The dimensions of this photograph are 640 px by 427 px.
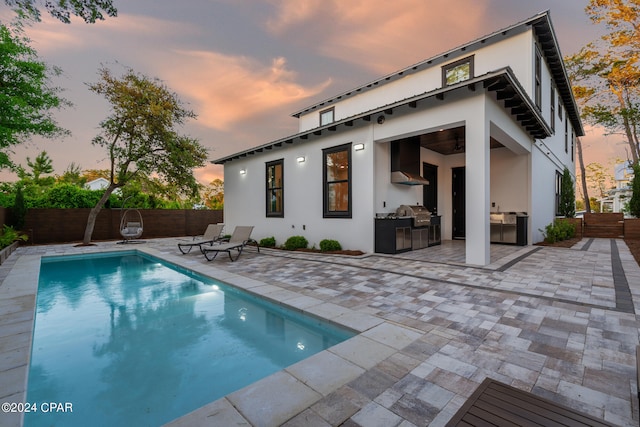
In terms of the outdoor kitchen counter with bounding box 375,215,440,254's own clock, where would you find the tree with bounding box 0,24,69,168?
The tree is roughly at 4 o'clock from the outdoor kitchen counter.

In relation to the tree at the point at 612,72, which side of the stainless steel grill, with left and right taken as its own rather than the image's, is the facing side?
left

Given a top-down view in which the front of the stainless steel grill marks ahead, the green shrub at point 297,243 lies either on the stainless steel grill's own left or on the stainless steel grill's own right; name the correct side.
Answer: on the stainless steel grill's own right

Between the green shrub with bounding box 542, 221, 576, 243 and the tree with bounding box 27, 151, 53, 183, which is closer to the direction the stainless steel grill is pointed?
the green shrub

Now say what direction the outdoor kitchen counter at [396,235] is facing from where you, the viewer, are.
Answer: facing the viewer and to the right of the viewer

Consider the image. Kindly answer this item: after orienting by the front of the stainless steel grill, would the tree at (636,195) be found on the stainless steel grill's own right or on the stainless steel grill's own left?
on the stainless steel grill's own left

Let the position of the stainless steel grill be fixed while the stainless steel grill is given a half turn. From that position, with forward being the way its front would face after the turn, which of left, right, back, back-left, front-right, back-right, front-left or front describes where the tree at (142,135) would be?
front-left

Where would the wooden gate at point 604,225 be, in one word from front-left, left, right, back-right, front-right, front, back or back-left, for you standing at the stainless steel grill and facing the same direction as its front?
left

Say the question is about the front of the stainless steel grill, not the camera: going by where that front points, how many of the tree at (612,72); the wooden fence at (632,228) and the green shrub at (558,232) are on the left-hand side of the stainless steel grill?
3

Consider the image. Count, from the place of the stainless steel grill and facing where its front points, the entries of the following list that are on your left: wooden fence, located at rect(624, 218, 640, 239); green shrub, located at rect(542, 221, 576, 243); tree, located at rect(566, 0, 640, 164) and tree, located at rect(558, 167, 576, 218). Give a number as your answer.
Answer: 4

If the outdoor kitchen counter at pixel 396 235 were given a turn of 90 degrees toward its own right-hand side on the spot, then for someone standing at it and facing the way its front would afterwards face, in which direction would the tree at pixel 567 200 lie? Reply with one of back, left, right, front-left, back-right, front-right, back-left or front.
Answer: back

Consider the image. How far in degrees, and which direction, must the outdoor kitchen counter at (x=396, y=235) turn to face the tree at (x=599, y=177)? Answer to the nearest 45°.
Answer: approximately 90° to its left

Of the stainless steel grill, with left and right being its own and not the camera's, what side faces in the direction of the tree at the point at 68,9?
right

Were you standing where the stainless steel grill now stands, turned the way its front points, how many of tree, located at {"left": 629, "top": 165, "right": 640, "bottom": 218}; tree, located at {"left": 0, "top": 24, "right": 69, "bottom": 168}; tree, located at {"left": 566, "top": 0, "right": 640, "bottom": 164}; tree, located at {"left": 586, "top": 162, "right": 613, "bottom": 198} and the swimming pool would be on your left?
3

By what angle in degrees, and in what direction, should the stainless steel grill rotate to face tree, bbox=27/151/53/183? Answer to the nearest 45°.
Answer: approximately 135° to its right

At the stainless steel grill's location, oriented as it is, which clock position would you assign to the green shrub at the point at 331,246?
The green shrub is roughly at 4 o'clock from the stainless steel grill.

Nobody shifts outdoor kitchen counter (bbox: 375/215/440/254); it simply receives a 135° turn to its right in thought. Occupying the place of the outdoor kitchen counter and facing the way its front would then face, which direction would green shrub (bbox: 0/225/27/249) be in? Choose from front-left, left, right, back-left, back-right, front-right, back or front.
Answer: front

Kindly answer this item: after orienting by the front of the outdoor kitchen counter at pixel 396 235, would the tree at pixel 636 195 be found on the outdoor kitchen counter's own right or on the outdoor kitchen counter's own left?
on the outdoor kitchen counter's own left
